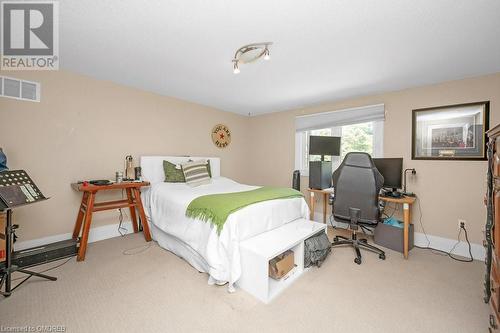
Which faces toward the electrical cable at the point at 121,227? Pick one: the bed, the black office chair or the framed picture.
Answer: the framed picture

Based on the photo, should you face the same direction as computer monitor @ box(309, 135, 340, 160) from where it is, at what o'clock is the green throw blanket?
The green throw blanket is roughly at 1 o'clock from the computer monitor.

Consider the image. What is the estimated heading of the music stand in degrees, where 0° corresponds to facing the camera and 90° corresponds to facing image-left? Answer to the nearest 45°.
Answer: approximately 315°

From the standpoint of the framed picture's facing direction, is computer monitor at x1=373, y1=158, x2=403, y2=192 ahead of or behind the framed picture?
ahead

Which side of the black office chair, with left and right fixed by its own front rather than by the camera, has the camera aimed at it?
back

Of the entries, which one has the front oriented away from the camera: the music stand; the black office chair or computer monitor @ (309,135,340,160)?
the black office chair

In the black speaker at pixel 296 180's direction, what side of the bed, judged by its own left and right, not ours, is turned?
left

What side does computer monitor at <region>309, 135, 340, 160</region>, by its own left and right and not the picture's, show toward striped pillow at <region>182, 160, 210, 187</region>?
right

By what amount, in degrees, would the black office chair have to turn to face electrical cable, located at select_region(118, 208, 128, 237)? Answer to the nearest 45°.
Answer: approximately 90° to its left

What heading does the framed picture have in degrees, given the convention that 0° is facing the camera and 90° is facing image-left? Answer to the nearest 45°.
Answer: approximately 45°

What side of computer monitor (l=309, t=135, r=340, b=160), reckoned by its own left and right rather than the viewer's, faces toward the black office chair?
front

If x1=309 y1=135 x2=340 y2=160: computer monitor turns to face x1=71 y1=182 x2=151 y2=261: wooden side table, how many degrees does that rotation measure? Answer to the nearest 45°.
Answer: approximately 45° to its right

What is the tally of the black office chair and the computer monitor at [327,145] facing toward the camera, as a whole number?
1

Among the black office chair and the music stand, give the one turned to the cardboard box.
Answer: the music stand

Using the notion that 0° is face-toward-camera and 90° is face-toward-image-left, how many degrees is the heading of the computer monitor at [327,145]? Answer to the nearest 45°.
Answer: approximately 0°

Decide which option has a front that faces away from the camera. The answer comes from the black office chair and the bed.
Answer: the black office chair
